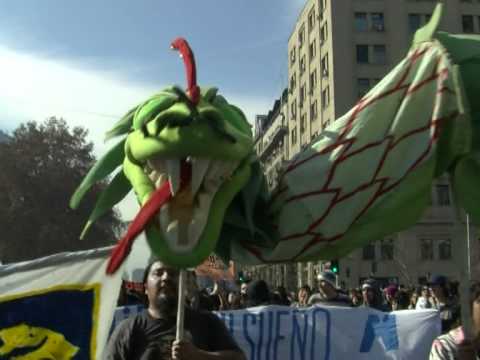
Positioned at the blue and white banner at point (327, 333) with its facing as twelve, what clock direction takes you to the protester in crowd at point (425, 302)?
The protester in crowd is roughly at 7 o'clock from the blue and white banner.

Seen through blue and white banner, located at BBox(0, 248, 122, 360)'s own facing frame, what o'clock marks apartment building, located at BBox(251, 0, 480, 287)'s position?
The apartment building is roughly at 7 o'clock from the blue and white banner.

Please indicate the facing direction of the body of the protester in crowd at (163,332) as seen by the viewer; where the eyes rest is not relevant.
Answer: toward the camera

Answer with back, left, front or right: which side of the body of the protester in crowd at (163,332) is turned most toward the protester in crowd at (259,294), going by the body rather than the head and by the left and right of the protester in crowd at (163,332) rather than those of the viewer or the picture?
back

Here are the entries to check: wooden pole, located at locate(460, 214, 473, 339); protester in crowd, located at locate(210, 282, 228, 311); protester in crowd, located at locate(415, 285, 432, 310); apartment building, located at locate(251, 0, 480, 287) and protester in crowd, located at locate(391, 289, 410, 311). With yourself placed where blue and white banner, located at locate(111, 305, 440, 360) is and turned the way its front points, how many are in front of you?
1

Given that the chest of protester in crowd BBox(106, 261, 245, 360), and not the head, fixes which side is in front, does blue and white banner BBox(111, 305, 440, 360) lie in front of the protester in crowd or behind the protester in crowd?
behind

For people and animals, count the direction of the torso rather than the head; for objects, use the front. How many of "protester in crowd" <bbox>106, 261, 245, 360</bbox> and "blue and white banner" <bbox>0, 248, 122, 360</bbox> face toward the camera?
2

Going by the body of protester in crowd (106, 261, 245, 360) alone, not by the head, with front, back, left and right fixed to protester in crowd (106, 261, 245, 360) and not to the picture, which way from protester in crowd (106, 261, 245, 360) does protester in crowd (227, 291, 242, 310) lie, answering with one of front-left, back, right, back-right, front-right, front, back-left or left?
back

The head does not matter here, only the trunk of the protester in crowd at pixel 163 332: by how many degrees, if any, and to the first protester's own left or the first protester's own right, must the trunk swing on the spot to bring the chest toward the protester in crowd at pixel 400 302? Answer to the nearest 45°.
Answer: approximately 135° to the first protester's own left

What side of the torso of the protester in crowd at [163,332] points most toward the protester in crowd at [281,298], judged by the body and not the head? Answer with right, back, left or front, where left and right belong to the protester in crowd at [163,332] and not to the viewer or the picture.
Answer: back

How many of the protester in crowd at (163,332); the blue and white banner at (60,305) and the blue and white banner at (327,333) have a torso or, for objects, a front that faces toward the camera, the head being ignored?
3

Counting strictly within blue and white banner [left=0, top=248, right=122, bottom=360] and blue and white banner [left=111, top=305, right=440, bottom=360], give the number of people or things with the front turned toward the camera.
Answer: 2

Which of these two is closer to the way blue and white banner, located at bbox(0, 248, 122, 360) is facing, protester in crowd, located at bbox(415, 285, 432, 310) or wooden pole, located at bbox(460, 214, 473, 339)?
the wooden pole

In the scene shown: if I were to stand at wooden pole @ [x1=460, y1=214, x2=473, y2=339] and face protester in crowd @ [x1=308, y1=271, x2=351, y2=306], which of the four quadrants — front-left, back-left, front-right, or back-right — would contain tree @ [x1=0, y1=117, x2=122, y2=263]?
front-left

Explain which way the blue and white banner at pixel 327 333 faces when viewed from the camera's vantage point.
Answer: facing the viewer
